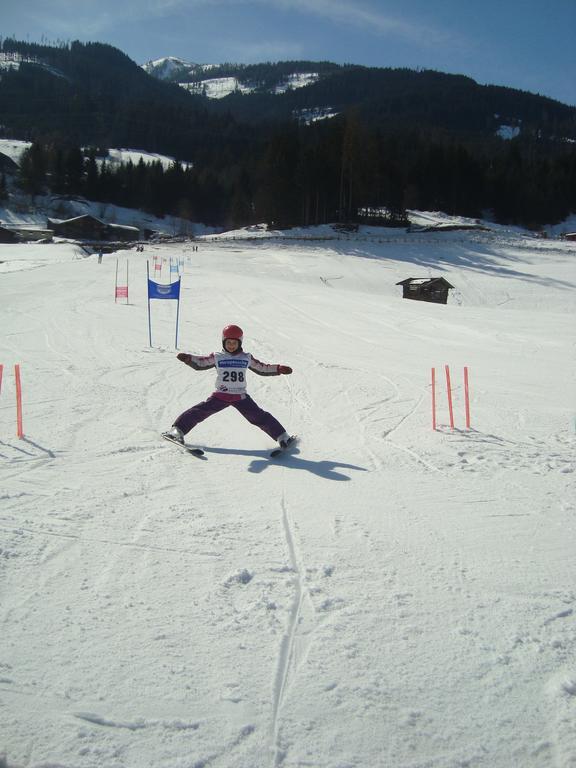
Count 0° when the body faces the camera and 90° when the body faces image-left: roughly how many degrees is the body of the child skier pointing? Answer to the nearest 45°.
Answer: approximately 0°

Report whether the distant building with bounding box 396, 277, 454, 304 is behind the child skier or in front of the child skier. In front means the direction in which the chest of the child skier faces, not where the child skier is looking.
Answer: behind
